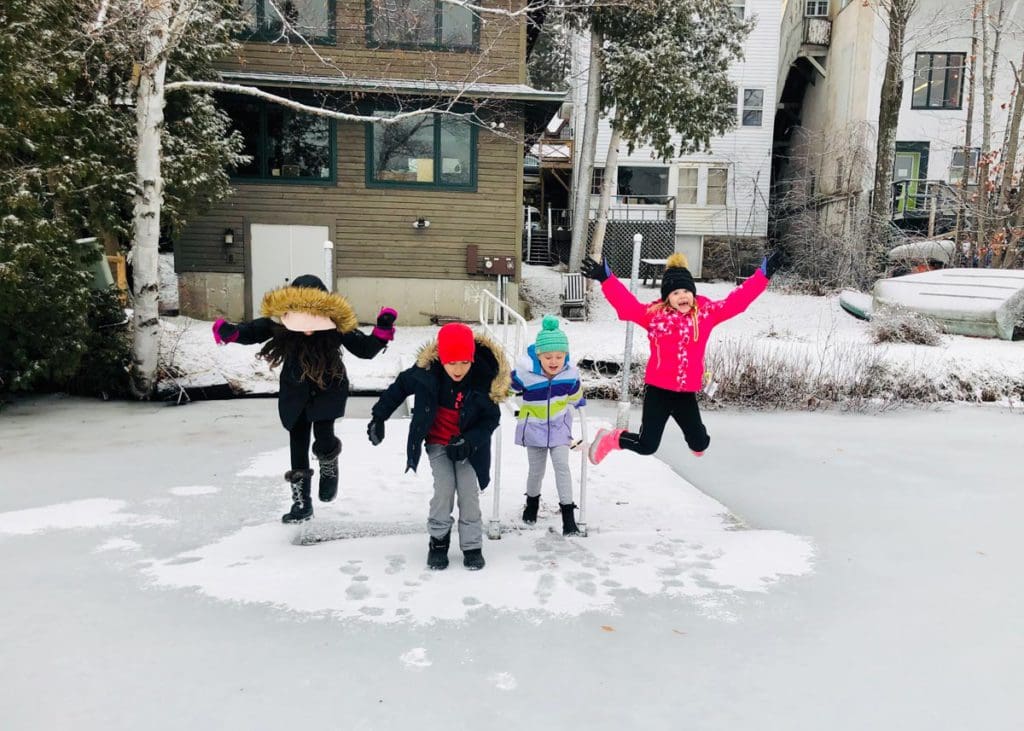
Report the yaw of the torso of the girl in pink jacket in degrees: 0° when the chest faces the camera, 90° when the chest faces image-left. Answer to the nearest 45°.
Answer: approximately 0°

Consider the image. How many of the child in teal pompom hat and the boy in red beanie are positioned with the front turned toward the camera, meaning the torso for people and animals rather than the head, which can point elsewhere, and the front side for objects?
2

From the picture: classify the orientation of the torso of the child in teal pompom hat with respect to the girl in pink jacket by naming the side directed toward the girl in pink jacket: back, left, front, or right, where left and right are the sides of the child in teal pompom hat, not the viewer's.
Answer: left

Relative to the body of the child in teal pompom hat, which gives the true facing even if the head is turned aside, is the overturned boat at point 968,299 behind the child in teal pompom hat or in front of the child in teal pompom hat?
behind

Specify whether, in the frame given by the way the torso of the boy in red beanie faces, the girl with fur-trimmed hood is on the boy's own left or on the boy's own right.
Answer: on the boy's own right

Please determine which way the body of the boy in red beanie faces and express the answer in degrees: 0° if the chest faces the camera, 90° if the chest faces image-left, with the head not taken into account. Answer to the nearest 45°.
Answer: approximately 0°

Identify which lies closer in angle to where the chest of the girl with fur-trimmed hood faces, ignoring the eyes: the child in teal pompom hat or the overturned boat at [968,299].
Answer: the child in teal pompom hat
